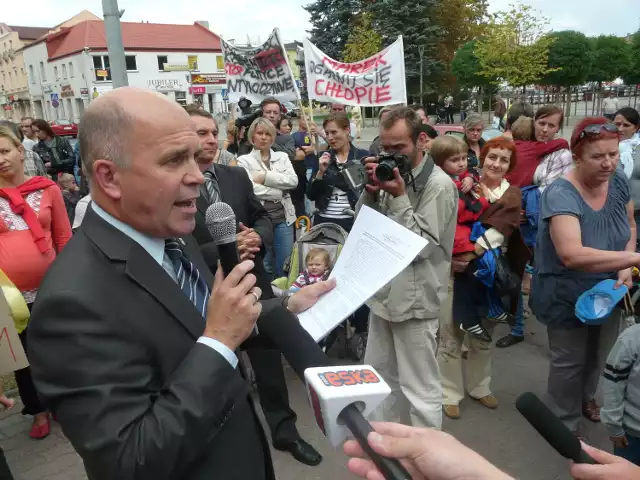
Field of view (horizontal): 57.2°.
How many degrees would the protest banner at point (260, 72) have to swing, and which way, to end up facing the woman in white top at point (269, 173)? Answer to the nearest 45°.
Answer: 0° — it already faces them

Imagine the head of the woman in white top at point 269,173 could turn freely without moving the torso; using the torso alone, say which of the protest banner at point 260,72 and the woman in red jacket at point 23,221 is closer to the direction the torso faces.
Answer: the woman in red jacket

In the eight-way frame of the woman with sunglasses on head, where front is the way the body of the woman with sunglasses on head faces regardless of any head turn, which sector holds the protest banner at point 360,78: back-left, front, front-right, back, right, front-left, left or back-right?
back

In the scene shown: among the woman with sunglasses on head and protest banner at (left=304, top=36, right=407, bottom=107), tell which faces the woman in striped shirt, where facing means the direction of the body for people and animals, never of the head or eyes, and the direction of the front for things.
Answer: the protest banner

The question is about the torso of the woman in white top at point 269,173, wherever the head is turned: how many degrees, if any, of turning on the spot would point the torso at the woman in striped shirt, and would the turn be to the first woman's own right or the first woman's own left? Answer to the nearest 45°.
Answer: approximately 90° to the first woman's own left

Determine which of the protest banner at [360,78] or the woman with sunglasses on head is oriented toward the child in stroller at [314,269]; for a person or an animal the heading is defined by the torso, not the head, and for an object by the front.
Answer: the protest banner

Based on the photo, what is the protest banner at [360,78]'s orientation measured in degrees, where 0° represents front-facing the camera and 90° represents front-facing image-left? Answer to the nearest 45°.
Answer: approximately 0°
